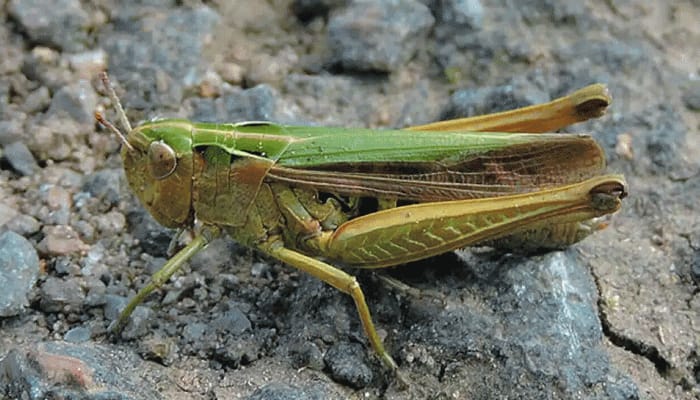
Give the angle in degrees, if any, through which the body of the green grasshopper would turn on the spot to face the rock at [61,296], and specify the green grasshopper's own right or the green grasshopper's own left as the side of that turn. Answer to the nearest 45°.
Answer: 0° — it already faces it

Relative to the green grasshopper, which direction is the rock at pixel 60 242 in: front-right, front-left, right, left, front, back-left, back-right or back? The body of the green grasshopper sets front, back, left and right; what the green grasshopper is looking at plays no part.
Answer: front

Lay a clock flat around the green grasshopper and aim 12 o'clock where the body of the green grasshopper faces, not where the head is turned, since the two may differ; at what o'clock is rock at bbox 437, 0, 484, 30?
The rock is roughly at 4 o'clock from the green grasshopper.

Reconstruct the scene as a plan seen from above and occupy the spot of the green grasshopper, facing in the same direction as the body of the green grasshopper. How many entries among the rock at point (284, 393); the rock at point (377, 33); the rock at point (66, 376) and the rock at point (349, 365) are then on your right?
1

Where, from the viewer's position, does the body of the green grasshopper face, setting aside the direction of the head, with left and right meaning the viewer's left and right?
facing to the left of the viewer

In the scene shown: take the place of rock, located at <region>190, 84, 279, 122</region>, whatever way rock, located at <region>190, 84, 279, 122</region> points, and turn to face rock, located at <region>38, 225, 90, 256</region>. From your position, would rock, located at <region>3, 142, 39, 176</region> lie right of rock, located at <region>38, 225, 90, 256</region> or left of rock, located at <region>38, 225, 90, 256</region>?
right

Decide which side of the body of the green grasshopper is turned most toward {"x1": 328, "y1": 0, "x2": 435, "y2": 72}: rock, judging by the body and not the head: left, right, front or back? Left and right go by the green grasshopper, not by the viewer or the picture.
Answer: right

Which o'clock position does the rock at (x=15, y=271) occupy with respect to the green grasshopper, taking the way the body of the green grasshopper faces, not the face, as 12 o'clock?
The rock is roughly at 12 o'clock from the green grasshopper.

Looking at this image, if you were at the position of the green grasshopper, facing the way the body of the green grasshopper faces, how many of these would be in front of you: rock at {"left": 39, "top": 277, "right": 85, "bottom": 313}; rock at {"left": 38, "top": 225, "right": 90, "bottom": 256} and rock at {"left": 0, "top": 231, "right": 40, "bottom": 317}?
3

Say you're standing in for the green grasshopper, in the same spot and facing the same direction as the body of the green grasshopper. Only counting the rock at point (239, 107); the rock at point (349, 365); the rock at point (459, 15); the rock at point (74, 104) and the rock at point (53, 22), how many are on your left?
1

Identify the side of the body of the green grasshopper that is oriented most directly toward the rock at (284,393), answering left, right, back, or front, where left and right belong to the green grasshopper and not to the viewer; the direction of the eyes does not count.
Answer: left

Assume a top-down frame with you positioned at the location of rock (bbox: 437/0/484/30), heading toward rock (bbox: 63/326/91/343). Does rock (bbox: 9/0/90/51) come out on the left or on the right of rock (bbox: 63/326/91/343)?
right

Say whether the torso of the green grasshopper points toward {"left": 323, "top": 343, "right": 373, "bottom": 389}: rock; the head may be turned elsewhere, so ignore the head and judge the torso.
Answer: no

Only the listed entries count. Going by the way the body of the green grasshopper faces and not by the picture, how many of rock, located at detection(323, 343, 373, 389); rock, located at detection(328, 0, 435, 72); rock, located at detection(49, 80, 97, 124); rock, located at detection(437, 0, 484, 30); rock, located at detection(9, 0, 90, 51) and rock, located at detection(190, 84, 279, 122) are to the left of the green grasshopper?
1

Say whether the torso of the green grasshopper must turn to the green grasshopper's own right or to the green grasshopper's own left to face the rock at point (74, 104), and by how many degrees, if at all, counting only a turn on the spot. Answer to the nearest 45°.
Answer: approximately 45° to the green grasshopper's own right

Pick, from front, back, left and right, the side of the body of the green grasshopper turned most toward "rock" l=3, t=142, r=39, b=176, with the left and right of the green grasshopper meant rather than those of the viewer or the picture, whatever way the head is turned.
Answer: front
